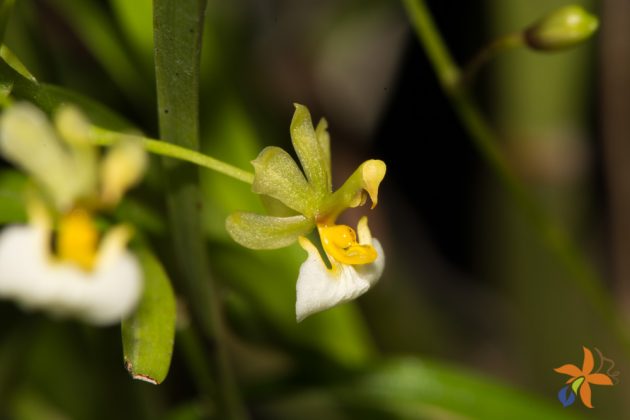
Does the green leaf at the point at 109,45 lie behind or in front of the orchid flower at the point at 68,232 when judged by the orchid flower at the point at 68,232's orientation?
behind

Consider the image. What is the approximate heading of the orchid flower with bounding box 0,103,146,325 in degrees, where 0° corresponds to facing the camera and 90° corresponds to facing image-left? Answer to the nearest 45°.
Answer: approximately 0°

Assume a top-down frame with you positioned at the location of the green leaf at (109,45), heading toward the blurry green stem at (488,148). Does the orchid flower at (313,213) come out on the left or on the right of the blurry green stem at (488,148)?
right
